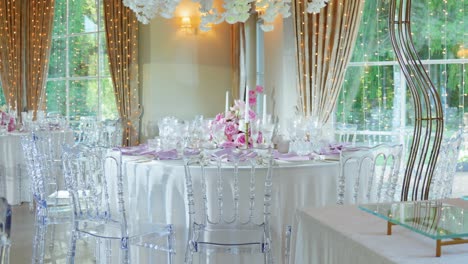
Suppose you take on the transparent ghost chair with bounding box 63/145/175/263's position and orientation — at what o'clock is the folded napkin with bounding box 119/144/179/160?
The folded napkin is roughly at 12 o'clock from the transparent ghost chair.

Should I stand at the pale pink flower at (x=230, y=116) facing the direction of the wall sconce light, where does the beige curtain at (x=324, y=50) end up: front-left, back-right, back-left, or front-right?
front-right

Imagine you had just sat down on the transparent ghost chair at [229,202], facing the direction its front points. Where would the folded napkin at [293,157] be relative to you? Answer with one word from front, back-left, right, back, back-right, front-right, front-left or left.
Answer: front-right

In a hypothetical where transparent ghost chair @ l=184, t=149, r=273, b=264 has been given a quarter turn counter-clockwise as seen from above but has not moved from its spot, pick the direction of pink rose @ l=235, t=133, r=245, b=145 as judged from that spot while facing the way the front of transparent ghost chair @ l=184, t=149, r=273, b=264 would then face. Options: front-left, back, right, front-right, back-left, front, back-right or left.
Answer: right

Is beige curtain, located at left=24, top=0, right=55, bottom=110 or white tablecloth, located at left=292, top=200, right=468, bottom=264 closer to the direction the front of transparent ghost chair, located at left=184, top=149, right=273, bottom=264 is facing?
the beige curtain

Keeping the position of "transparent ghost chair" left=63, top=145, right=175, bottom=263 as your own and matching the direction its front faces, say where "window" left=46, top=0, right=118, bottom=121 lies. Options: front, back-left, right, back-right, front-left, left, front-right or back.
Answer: front-left

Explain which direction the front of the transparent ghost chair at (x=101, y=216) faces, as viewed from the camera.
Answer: facing away from the viewer and to the right of the viewer

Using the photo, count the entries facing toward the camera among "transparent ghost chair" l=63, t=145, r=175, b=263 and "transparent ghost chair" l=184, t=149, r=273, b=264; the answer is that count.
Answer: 0

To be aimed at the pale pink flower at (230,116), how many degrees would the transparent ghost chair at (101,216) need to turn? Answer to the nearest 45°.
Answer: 0° — it already faces it

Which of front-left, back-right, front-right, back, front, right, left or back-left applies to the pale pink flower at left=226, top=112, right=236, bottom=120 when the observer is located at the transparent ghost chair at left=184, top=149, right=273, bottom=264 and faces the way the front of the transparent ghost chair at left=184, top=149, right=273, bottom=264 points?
front

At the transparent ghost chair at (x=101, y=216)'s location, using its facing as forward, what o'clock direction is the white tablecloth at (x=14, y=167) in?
The white tablecloth is roughly at 10 o'clock from the transparent ghost chair.

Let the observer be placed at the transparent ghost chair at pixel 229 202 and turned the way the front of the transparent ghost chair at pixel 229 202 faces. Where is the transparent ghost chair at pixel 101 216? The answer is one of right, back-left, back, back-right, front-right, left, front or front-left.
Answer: left

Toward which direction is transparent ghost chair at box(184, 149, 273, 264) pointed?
away from the camera

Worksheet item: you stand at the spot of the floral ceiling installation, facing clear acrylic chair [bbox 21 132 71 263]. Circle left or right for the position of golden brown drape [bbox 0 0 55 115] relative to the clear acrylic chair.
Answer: right

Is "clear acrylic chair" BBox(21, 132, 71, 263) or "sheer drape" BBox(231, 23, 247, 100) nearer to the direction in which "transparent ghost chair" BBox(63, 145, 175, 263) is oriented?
the sheer drape

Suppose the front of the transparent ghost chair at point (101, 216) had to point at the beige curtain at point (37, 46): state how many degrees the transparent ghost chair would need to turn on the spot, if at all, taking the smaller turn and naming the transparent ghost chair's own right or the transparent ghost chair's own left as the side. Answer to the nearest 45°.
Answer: approximately 45° to the transparent ghost chair's own left

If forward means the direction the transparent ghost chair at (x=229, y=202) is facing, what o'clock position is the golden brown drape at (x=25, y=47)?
The golden brown drape is roughly at 11 o'clock from the transparent ghost chair.
